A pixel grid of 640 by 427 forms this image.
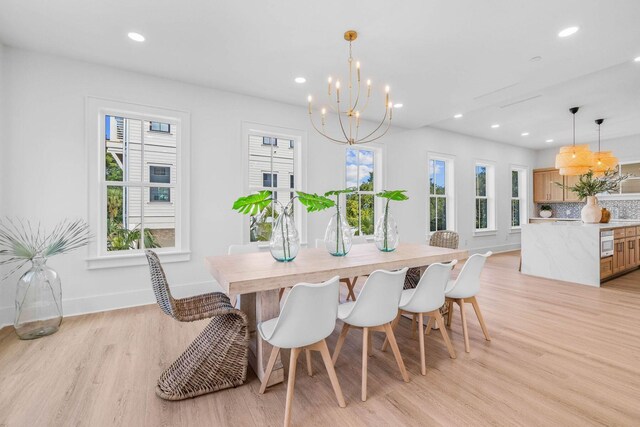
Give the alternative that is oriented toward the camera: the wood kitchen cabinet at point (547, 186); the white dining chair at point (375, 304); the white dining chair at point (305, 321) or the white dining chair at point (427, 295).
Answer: the wood kitchen cabinet

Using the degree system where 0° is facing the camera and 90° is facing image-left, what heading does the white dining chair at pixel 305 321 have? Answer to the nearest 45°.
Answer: approximately 135°

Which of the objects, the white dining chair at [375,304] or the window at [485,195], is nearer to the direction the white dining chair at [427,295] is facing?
the window

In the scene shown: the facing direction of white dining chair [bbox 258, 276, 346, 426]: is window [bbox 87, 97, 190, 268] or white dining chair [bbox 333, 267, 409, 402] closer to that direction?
the window

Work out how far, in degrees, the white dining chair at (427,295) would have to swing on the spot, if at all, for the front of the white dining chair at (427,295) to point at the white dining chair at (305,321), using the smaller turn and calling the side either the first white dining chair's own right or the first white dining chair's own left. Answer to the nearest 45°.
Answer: approximately 90° to the first white dining chair's own left

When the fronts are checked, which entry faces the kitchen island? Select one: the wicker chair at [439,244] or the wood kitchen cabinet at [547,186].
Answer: the wood kitchen cabinet

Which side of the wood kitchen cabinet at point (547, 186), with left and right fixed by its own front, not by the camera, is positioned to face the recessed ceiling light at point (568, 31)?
front

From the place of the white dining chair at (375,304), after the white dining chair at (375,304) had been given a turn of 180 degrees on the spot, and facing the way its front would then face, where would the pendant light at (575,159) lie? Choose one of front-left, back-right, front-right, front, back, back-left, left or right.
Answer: left

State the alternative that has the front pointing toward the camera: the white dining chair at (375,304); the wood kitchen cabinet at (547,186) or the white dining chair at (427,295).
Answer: the wood kitchen cabinet

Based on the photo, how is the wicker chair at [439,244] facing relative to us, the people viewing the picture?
facing the viewer and to the left of the viewer

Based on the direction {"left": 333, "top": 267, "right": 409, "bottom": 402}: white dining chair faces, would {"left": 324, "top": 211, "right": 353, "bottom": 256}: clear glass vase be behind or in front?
in front

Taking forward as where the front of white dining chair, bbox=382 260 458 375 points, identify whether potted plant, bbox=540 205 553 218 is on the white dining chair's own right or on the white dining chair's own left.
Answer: on the white dining chair's own right

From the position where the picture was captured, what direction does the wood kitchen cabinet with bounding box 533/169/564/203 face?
facing the viewer

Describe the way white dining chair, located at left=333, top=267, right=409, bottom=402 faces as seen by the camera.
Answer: facing away from the viewer and to the left of the viewer
